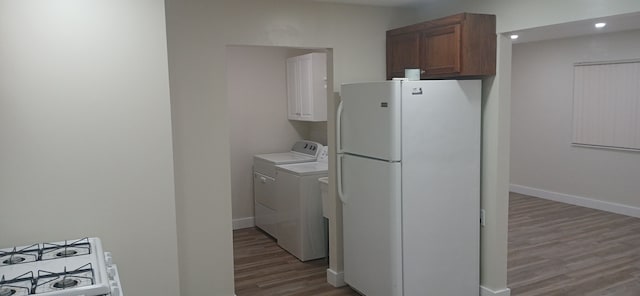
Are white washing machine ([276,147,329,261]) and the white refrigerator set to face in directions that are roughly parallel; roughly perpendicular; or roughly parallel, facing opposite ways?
roughly parallel

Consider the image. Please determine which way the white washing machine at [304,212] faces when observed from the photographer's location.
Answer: facing the viewer and to the left of the viewer

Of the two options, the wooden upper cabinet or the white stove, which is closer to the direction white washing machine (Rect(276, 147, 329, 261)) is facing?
the white stove

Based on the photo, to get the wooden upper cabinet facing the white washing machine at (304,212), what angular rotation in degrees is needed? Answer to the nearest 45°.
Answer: approximately 90° to its right

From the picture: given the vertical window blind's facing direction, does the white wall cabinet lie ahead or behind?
ahead

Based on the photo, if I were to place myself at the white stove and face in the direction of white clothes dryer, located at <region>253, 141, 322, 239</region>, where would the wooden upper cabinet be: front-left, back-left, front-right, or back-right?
front-right

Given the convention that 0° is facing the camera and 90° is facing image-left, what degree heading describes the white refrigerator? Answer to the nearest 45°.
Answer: approximately 45°

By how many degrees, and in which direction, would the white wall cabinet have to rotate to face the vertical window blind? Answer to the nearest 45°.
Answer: approximately 135° to its left

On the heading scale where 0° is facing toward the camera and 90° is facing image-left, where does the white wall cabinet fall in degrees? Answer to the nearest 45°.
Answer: approximately 45°

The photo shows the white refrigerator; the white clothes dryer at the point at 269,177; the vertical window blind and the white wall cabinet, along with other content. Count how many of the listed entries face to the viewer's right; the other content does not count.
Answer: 0

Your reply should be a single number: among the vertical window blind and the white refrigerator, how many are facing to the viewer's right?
0

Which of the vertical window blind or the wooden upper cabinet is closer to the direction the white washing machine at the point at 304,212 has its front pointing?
the wooden upper cabinet
